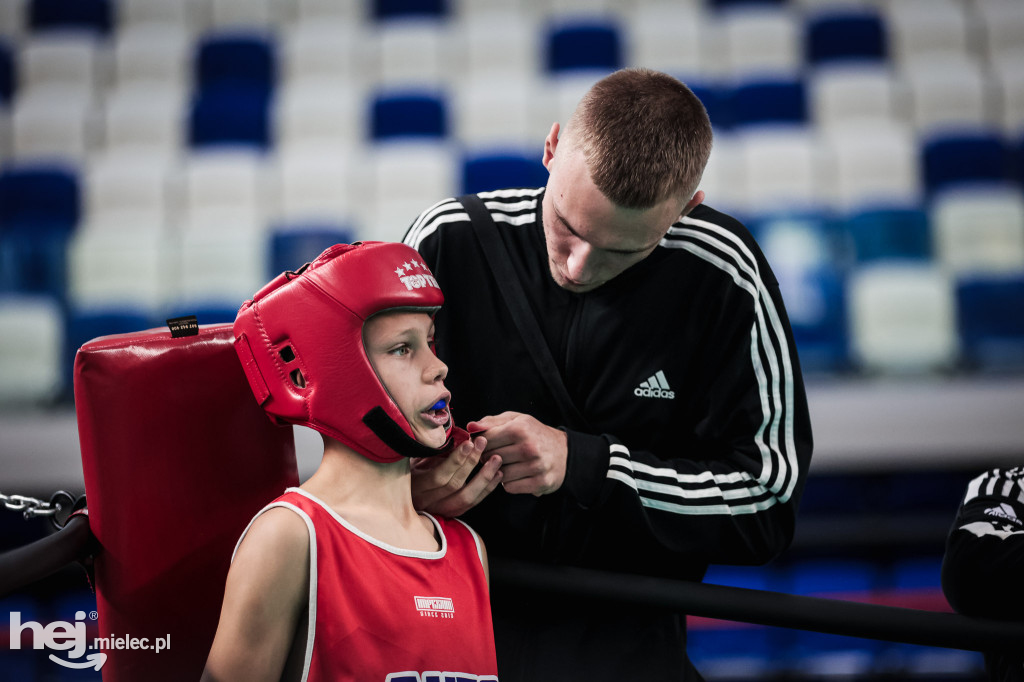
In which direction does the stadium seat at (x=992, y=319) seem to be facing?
toward the camera

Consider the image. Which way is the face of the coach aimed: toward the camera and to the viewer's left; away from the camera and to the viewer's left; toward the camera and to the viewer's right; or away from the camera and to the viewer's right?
toward the camera and to the viewer's left

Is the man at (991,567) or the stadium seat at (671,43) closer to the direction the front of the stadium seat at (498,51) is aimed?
the man

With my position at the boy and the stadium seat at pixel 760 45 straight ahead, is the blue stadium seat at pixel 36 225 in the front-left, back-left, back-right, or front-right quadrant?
front-left

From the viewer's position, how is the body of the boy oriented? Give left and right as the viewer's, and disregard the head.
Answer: facing the viewer and to the right of the viewer

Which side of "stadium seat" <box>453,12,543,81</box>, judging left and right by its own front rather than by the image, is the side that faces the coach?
front

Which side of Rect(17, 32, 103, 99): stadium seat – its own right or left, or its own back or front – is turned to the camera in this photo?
front

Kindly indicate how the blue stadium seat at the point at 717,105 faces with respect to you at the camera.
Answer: facing the viewer

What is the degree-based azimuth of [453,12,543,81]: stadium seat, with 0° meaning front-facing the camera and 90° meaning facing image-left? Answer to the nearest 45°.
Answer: approximately 0°

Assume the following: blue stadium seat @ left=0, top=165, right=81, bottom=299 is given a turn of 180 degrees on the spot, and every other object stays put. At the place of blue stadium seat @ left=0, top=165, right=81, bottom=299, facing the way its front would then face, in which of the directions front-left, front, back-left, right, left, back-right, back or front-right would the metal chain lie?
back

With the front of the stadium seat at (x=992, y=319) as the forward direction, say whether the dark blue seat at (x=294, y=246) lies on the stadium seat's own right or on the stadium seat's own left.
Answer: on the stadium seat's own right

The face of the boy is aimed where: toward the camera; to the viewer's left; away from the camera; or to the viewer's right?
to the viewer's right

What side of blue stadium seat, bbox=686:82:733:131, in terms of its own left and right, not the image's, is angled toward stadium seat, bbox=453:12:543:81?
right
